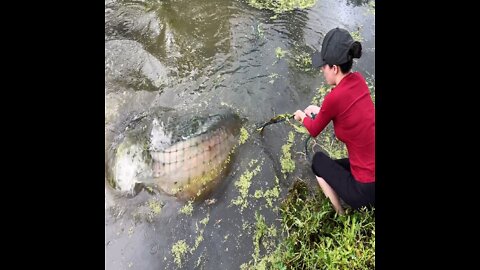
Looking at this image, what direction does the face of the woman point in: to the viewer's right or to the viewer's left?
to the viewer's left

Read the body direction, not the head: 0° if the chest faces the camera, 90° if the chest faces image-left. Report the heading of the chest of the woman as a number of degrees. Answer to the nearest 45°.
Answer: approximately 90°

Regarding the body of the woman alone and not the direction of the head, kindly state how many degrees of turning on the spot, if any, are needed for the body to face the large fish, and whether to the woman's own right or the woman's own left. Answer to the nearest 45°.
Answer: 0° — they already face it
